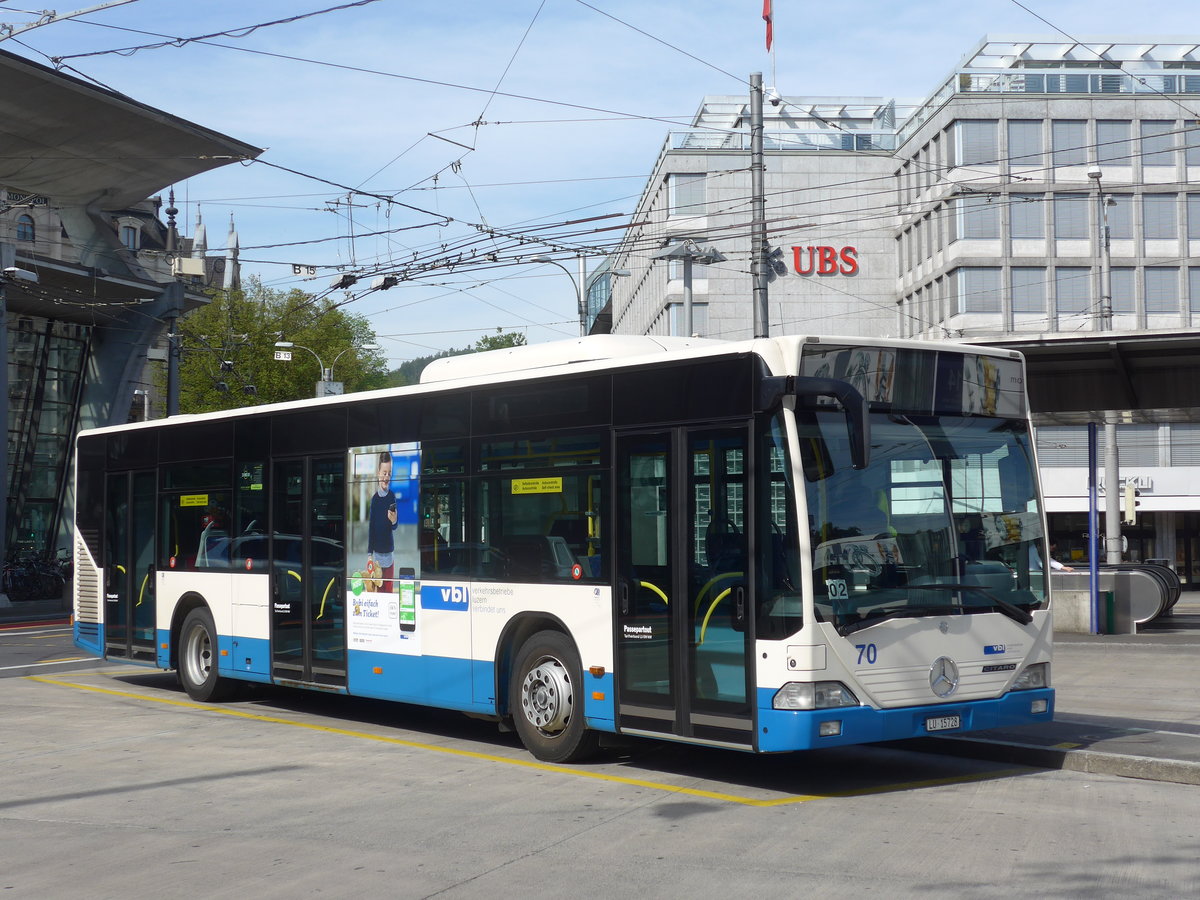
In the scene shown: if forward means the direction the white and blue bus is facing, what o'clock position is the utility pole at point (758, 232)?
The utility pole is roughly at 8 o'clock from the white and blue bus.

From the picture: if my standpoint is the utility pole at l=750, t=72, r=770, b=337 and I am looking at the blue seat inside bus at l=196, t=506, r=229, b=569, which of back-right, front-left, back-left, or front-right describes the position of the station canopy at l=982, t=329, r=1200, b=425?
back-left

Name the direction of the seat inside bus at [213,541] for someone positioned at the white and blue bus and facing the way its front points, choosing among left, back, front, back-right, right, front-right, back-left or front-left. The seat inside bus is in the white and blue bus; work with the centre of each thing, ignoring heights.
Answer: back

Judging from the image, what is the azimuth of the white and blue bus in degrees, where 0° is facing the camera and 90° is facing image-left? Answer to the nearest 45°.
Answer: approximately 315°

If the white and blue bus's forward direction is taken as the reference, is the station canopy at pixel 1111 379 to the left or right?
on its left

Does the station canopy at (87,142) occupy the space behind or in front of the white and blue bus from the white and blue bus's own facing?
behind
